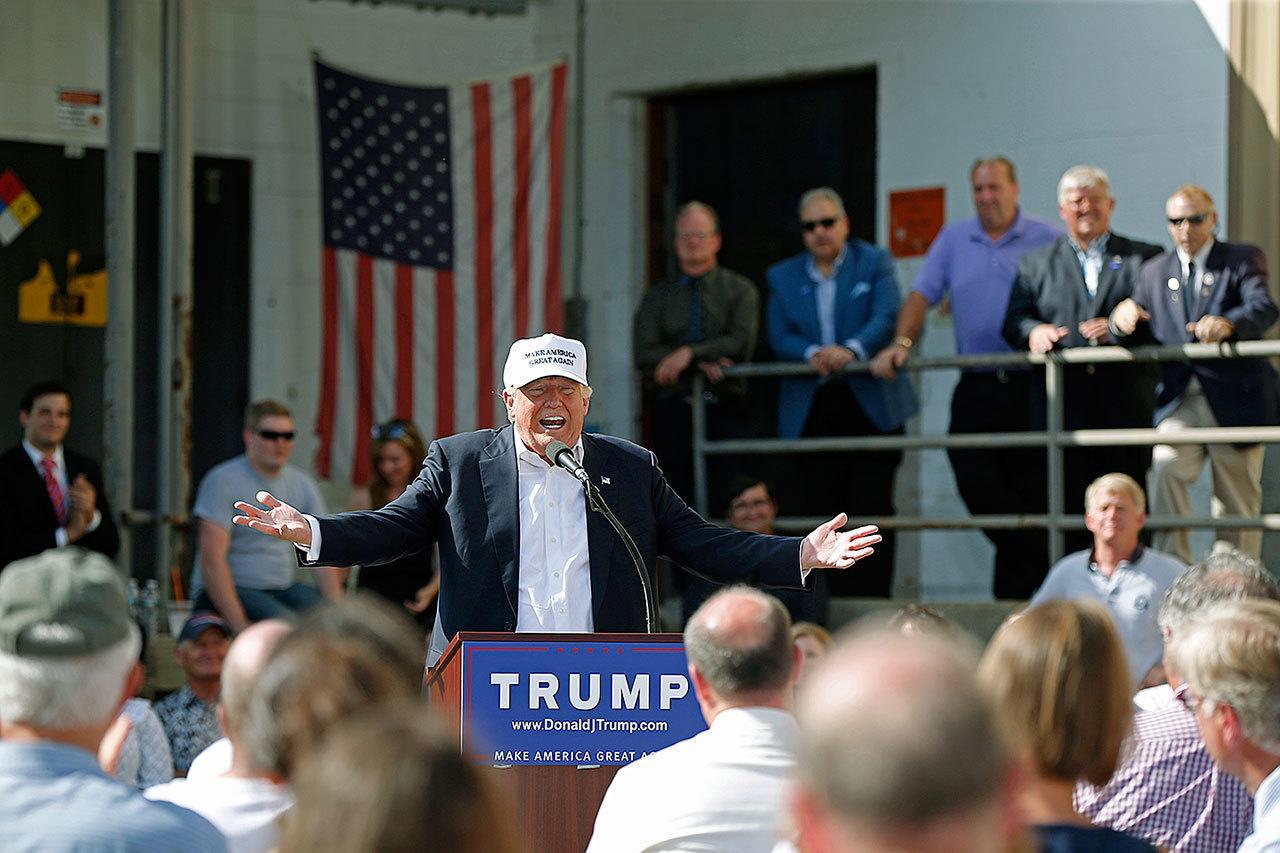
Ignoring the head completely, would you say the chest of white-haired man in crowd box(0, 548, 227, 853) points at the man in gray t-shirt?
yes

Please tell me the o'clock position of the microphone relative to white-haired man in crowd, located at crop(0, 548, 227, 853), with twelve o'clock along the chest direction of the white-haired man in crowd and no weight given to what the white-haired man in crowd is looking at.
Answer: The microphone is roughly at 1 o'clock from the white-haired man in crowd.

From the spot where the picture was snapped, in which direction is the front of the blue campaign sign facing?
facing the viewer

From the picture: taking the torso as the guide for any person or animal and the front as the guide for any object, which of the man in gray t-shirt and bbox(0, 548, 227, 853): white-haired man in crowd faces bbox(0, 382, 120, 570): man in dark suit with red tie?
the white-haired man in crowd

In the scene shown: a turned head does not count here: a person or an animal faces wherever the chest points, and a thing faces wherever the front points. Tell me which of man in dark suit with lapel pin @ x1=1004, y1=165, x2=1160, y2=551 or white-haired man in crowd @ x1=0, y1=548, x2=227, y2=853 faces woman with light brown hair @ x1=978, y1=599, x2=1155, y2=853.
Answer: the man in dark suit with lapel pin

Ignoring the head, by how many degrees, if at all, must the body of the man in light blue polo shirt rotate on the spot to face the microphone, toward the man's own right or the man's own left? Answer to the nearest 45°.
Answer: approximately 45° to the man's own right

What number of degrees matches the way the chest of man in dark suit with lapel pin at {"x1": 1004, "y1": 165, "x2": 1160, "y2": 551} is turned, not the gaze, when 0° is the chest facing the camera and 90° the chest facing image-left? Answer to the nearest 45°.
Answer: approximately 0°

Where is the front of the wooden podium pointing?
toward the camera

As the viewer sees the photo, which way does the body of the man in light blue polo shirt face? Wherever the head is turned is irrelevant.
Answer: toward the camera

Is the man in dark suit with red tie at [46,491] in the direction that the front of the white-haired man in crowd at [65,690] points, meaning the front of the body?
yes

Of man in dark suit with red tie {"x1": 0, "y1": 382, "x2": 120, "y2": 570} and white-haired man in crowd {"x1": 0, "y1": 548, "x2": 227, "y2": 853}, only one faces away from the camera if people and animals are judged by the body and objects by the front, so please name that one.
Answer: the white-haired man in crowd

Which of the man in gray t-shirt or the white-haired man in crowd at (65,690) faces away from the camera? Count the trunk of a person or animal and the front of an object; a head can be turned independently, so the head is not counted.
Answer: the white-haired man in crowd

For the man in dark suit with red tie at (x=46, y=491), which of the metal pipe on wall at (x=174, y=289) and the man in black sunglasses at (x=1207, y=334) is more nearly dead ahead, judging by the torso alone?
the man in black sunglasses

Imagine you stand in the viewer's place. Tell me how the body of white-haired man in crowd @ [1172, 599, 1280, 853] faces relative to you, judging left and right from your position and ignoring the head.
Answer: facing away from the viewer and to the left of the viewer

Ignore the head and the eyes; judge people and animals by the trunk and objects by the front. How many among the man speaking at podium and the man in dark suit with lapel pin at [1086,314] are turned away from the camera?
0

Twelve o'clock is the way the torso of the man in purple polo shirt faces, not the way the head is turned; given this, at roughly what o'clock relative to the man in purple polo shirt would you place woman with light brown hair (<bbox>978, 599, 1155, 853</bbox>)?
The woman with light brown hair is roughly at 12 o'clock from the man in purple polo shirt.
